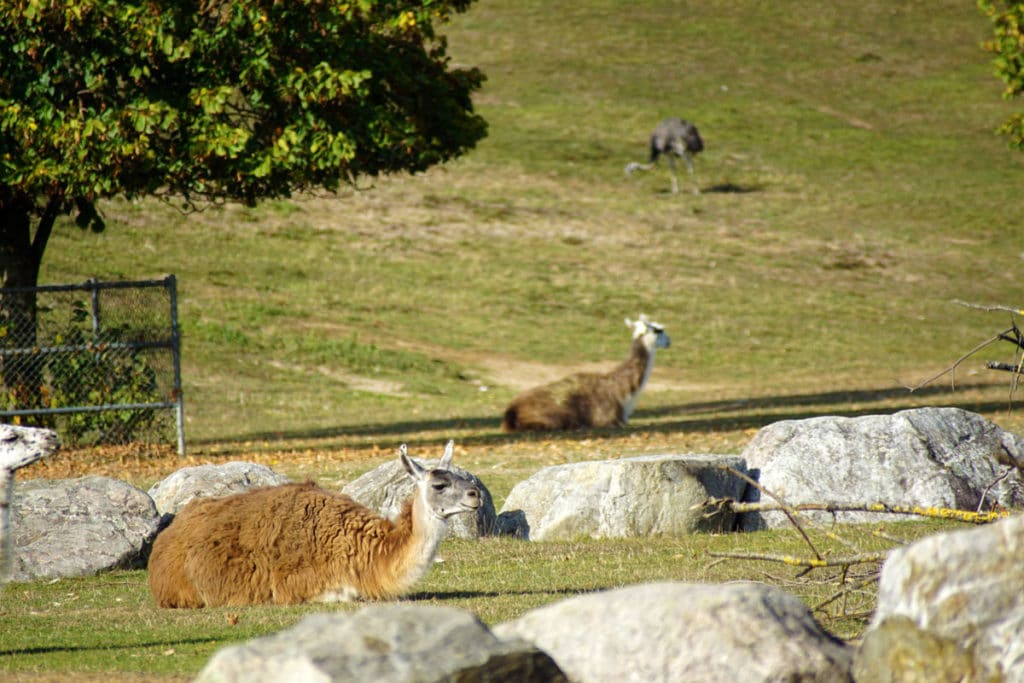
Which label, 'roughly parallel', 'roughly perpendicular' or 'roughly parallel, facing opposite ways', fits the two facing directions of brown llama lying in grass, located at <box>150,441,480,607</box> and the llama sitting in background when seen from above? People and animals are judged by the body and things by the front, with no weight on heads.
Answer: roughly parallel

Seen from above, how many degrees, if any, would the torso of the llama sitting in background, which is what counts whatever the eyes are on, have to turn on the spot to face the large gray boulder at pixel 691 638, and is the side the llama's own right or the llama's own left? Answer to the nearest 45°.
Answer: approximately 90° to the llama's own right

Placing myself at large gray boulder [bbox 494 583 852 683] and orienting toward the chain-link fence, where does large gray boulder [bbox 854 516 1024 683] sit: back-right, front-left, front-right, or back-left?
back-right

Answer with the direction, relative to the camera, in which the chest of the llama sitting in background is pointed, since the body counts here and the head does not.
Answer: to the viewer's right

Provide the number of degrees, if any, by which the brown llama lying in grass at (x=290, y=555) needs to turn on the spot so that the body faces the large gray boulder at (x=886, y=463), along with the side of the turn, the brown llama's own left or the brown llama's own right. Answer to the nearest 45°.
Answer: approximately 45° to the brown llama's own left

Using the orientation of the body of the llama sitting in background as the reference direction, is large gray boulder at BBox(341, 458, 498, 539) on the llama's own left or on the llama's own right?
on the llama's own right

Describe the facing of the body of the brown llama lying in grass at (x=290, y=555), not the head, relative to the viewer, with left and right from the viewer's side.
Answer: facing to the right of the viewer

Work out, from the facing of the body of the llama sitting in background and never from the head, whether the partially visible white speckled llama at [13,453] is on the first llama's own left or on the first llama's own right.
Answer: on the first llama's own right

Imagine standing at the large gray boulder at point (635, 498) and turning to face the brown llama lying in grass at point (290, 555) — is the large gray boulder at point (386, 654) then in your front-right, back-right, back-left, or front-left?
front-left

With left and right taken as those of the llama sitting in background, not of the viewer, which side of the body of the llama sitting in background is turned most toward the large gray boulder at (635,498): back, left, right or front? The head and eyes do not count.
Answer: right

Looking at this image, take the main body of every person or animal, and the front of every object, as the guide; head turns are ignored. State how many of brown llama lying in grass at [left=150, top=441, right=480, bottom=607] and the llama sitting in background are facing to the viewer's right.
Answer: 2
